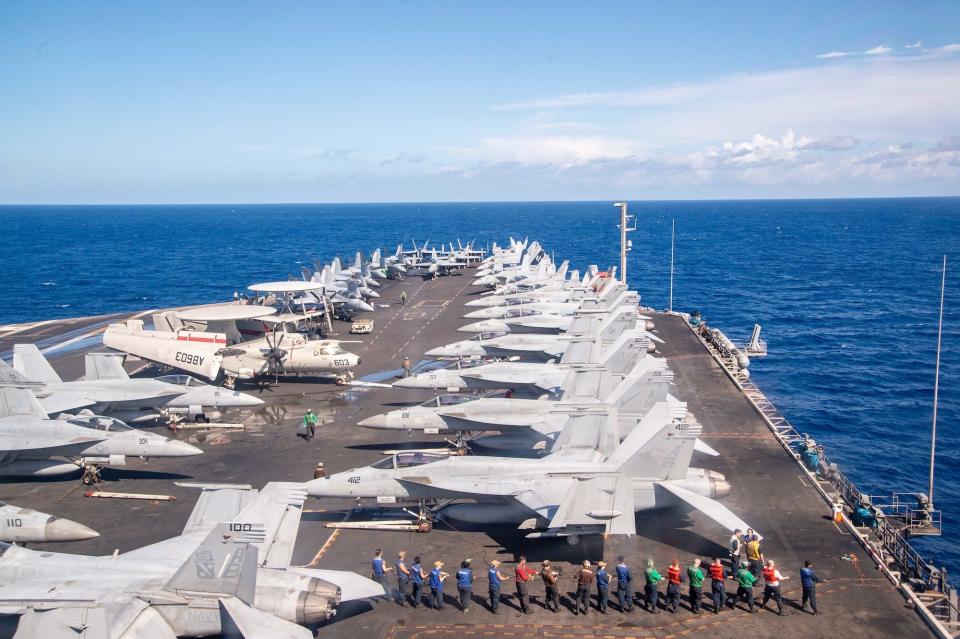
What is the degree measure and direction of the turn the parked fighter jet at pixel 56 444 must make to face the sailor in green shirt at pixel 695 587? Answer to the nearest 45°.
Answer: approximately 45° to its right

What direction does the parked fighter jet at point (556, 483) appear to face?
to the viewer's left

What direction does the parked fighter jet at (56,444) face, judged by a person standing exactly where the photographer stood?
facing to the right of the viewer

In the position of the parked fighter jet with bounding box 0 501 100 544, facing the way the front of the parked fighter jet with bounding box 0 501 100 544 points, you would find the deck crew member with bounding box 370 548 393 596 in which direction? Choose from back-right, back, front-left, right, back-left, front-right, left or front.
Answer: front-right

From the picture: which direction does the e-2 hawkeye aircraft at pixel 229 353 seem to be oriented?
to the viewer's right

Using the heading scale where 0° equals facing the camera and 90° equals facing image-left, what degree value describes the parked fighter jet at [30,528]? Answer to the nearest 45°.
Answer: approximately 270°
